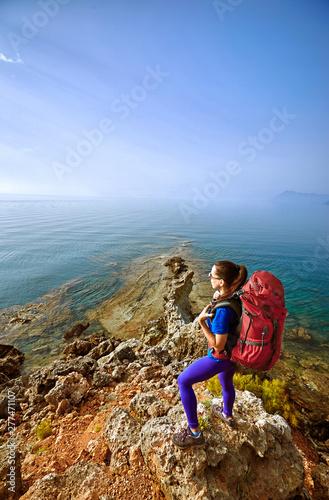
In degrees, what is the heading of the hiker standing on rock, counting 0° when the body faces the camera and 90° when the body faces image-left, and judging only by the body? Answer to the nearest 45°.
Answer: approximately 90°

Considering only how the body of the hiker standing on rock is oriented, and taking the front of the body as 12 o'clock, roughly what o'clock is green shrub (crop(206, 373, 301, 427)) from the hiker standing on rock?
The green shrub is roughly at 4 o'clock from the hiker standing on rock.

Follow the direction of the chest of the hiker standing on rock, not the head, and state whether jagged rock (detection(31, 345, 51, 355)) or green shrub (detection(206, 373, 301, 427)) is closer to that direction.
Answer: the jagged rock

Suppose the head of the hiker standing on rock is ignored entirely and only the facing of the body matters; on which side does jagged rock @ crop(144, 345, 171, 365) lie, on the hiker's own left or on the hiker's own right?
on the hiker's own right
